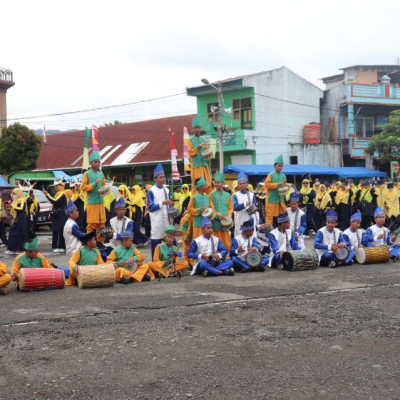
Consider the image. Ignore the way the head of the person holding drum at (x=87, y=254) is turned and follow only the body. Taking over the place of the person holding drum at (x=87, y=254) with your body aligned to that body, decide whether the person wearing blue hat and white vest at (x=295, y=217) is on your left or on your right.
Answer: on your left

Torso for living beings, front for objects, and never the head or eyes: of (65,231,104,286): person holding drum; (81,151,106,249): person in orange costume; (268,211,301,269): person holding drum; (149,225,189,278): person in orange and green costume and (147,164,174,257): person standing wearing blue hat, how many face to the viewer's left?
0

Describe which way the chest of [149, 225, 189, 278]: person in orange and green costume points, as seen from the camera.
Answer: toward the camera

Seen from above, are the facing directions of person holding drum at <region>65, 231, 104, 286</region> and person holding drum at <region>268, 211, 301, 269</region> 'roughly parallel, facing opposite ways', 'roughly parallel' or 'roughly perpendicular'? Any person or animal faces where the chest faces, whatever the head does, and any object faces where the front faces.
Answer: roughly parallel

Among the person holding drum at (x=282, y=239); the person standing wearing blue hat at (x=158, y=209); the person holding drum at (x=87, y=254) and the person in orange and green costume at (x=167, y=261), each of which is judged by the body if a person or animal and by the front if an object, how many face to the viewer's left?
0

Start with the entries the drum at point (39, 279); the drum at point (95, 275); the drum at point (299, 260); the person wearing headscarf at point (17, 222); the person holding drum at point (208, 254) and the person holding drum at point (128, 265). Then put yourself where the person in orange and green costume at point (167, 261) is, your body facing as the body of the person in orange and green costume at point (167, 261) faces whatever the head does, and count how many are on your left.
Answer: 2

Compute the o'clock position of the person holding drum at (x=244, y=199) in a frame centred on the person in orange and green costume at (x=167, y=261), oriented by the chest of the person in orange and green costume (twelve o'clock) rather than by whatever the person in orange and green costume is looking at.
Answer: The person holding drum is roughly at 7 o'clock from the person in orange and green costume.

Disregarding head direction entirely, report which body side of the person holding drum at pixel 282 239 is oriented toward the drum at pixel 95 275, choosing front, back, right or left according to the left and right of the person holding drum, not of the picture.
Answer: right

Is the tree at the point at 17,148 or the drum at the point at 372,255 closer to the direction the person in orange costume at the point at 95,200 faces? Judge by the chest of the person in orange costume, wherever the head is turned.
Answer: the drum

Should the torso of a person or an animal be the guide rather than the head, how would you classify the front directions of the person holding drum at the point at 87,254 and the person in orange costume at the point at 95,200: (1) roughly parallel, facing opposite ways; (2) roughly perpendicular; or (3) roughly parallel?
roughly parallel

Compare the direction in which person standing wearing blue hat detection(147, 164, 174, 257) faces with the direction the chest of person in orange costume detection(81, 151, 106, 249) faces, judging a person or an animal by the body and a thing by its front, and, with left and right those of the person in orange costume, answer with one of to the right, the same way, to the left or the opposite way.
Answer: the same way
